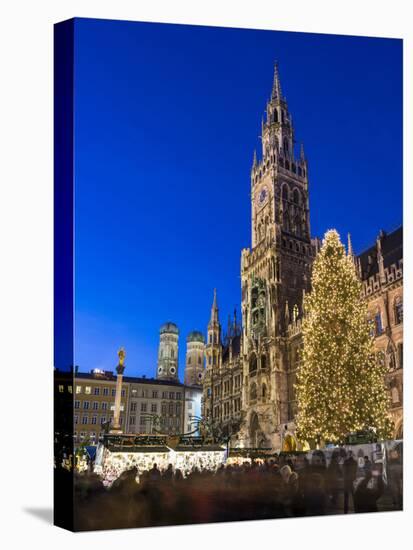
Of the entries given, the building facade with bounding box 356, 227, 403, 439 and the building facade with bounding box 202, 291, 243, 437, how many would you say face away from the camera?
0

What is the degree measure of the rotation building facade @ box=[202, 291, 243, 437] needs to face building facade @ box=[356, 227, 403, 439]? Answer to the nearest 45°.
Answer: approximately 135° to its left
